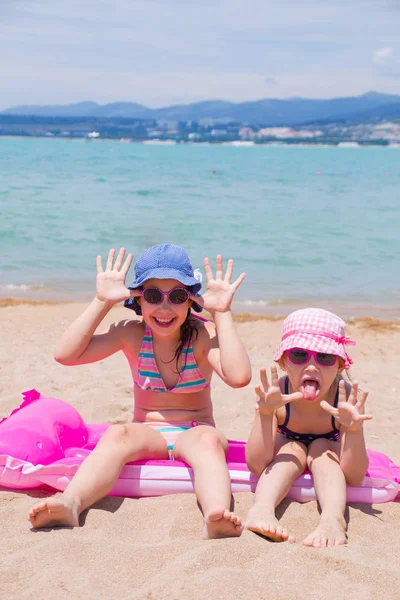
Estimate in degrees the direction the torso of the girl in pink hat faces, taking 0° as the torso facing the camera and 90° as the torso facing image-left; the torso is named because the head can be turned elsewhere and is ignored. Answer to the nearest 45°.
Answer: approximately 0°

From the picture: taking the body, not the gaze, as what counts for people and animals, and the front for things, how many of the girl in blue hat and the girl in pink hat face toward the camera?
2

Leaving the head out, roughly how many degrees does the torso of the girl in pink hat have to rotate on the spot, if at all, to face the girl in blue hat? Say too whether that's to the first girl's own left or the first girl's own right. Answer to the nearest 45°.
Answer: approximately 90° to the first girl's own right

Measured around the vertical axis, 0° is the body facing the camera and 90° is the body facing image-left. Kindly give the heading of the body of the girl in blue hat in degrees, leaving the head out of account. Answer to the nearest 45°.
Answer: approximately 0°

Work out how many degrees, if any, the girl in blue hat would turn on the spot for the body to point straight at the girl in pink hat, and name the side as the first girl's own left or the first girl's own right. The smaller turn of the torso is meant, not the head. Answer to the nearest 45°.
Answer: approximately 45° to the first girl's own left
